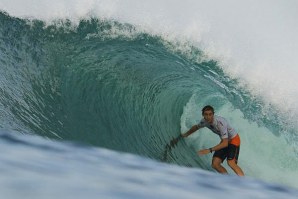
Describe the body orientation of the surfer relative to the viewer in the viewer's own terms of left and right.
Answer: facing the viewer and to the left of the viewer
